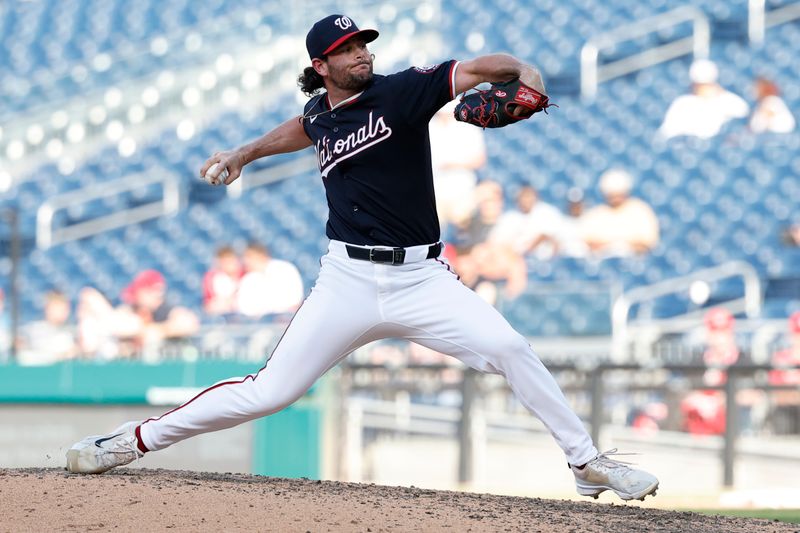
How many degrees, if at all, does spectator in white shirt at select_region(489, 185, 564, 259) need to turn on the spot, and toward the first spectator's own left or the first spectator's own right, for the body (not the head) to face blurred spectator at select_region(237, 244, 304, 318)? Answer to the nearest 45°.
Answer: approximately 45° to the first spectator's own right

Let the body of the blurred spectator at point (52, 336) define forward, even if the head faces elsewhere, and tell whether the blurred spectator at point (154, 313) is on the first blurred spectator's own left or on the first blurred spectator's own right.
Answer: on the first blurred spectator's own left

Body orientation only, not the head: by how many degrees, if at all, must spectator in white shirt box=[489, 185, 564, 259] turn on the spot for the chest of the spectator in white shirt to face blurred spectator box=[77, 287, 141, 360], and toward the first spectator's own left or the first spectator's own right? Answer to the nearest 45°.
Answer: approximately 45° to the first spectator's own right

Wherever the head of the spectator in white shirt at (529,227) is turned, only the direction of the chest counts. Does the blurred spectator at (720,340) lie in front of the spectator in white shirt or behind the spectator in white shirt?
in front

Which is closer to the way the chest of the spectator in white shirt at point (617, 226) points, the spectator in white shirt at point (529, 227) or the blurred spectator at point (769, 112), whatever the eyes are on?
the spectator in white shirt

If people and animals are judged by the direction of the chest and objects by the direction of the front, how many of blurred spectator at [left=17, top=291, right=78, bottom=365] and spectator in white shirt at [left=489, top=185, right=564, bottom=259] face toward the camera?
2

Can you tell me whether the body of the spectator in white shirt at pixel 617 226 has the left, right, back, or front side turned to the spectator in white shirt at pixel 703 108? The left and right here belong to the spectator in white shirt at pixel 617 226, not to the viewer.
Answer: back

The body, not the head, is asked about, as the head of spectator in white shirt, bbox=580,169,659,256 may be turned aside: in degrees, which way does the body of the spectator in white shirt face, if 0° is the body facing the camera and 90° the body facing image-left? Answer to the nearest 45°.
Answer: approximately 0°

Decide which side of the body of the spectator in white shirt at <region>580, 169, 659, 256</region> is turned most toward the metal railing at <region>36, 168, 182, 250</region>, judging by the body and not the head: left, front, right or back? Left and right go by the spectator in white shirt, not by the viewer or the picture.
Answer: right
